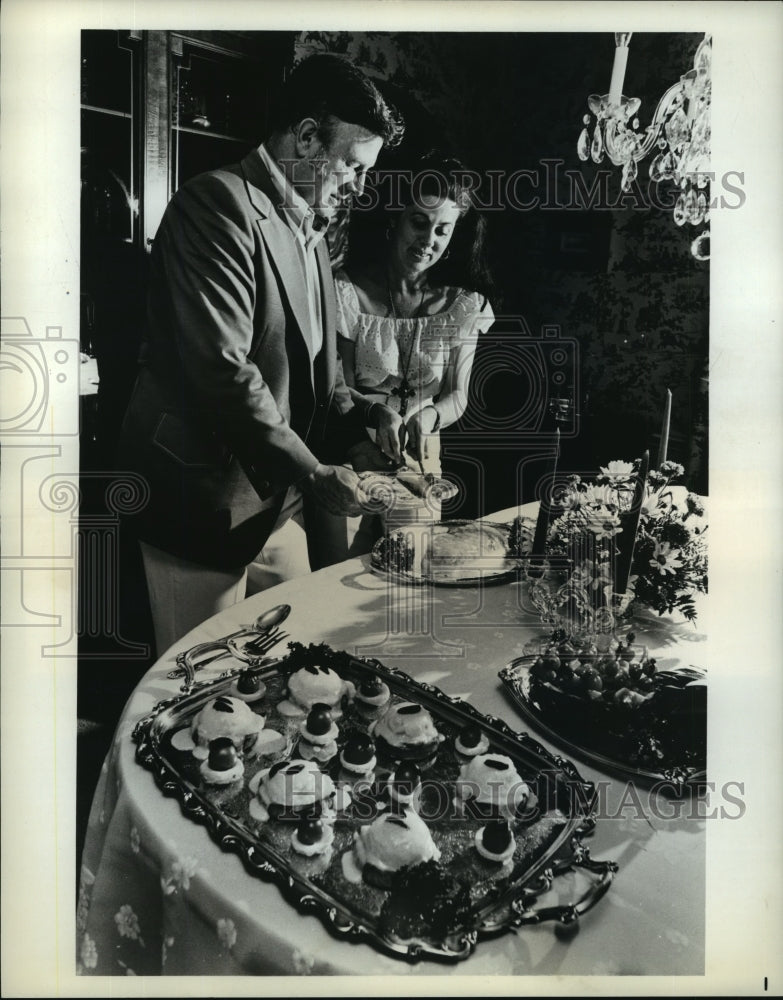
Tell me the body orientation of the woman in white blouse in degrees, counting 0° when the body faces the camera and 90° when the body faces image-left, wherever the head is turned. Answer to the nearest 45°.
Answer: approximately 0°

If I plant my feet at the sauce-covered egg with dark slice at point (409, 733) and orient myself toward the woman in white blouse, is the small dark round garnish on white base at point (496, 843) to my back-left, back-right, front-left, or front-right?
back-right
